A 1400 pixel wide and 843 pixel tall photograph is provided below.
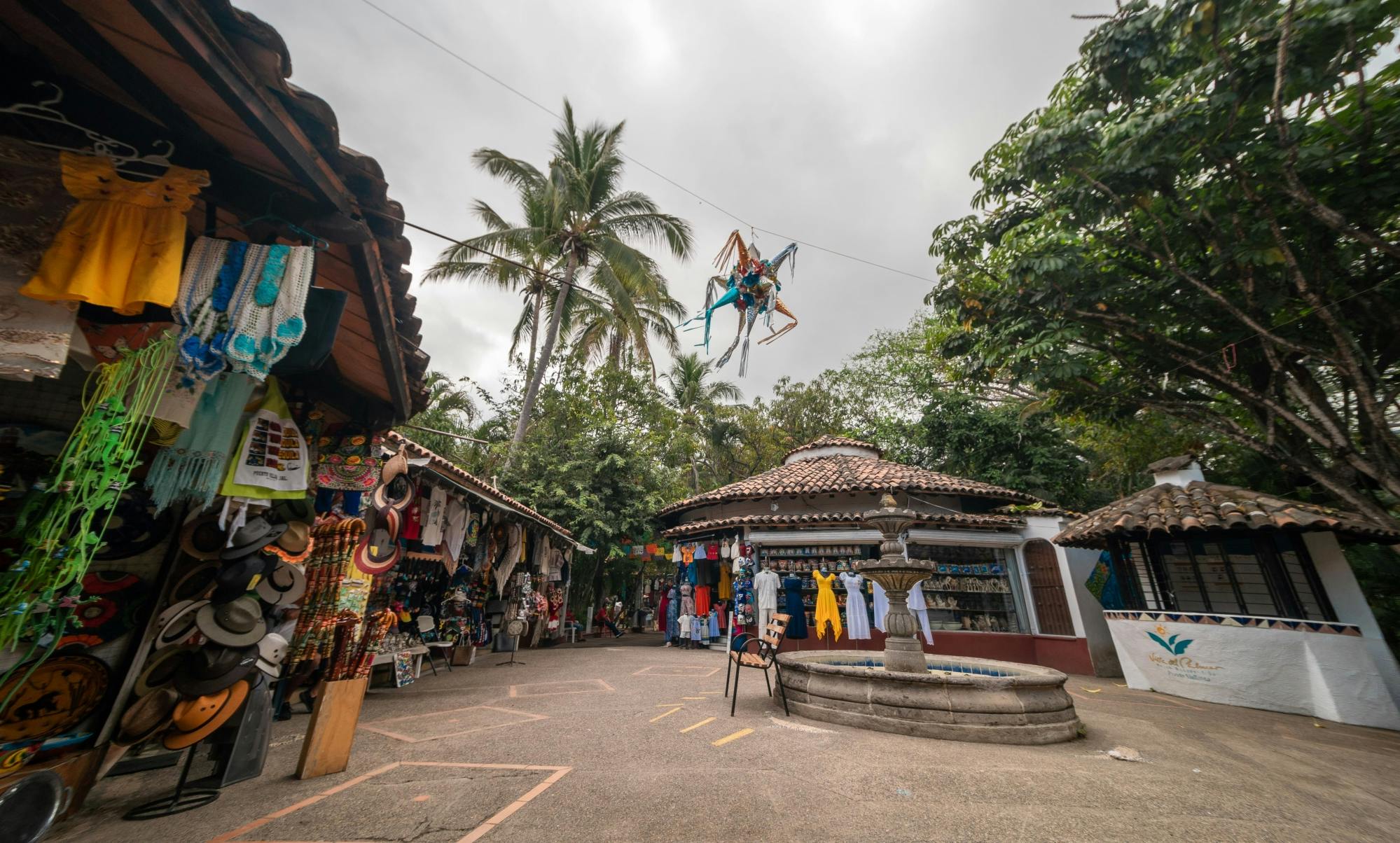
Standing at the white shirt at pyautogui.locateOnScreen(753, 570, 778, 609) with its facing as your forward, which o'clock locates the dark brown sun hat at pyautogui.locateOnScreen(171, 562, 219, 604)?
The dark brown sun hat is roughly at 1 o'clock from the white shirt.

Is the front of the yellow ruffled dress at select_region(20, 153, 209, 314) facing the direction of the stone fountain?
no

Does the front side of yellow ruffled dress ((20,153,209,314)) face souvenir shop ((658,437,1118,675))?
no

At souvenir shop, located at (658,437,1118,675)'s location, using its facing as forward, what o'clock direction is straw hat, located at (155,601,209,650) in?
The straw hat is roughly at 1 o'clock from the souvenir shop.

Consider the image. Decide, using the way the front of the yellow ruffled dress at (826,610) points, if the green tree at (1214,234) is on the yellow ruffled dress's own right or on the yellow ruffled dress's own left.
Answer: on the yellow ruffled dress's own left

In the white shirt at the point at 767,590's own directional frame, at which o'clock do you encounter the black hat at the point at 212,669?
The black hat is roughly at 1 o'clock from the white shirt.

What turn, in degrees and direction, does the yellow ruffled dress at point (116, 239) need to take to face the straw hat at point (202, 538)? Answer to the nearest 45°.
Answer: approximately 135° to its left

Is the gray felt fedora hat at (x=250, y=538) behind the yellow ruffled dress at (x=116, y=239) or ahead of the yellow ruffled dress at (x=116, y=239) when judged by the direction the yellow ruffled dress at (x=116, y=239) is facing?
behind

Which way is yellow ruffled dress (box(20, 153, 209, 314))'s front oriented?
toward the camera

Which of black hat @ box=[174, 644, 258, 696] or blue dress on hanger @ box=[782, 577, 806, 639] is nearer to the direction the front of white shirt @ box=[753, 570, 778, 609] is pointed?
the black hat

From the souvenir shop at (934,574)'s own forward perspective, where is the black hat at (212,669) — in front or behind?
in front

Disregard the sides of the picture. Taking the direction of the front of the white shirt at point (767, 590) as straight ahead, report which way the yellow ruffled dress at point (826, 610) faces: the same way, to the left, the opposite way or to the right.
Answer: the same way

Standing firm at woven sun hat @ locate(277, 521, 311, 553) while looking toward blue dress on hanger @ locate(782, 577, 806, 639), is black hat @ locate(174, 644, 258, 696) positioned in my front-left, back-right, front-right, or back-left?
back-right

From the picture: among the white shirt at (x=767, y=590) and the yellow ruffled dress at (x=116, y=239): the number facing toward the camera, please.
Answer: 2

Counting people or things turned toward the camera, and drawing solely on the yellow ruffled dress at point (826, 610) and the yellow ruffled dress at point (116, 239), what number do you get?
2

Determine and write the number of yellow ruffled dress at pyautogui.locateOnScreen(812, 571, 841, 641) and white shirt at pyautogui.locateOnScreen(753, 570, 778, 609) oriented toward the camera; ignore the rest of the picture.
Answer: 2

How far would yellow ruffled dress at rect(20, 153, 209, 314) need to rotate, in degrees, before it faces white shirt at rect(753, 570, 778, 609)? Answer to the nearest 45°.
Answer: approximately 90° to its left

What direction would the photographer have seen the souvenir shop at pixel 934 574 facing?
facing the viewer
